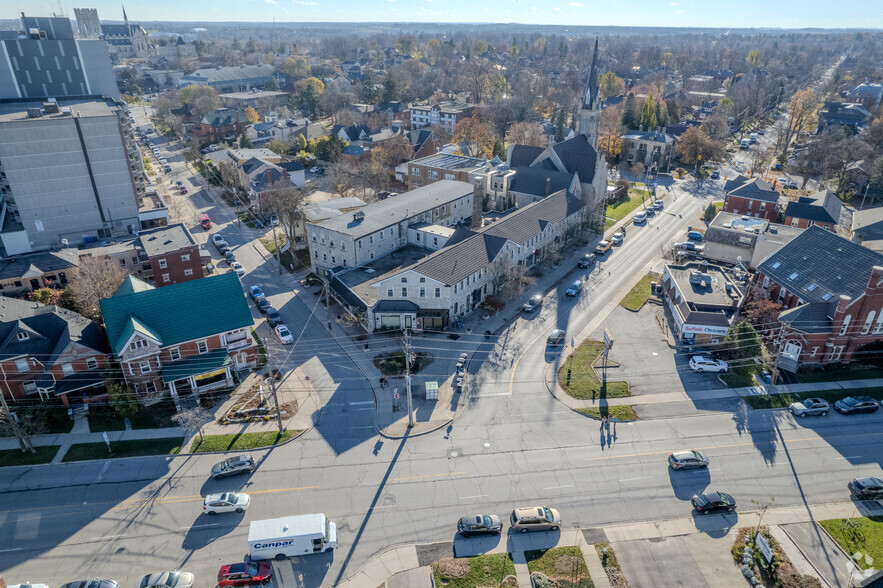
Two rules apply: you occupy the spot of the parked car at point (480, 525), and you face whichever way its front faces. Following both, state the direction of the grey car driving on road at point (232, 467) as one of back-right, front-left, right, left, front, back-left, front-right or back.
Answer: back

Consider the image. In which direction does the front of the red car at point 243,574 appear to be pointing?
to the viewer's right

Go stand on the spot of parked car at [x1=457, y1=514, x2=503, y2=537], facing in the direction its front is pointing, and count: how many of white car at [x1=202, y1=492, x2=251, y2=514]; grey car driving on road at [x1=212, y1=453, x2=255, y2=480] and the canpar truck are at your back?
3

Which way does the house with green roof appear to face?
toward the camera

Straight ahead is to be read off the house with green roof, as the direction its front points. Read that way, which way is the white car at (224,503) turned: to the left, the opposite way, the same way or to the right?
to the left

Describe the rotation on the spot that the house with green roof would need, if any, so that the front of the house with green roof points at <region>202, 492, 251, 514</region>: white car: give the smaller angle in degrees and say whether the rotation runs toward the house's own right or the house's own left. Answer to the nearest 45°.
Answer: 0° — it already faces it

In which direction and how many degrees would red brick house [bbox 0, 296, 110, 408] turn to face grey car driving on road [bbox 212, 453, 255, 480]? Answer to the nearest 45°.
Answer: approximately 45° to its left

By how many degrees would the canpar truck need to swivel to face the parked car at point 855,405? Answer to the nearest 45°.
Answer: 0° — it already faces it

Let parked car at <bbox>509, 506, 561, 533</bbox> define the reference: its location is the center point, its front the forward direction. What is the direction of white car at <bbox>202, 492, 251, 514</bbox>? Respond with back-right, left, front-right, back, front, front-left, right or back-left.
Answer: back

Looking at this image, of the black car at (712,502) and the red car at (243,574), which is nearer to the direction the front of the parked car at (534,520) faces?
the black car

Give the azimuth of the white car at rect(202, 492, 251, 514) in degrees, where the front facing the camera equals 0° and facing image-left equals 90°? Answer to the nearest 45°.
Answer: approximately 270°

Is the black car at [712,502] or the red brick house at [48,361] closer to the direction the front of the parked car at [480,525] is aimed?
the black car

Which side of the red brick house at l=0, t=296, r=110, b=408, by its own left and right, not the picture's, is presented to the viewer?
front

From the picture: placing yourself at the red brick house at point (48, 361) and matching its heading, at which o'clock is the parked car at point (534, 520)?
The parked car is roughly at 11 o'clock from the red brick house.

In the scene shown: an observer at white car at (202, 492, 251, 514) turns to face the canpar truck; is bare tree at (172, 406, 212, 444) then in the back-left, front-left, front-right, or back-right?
back-left

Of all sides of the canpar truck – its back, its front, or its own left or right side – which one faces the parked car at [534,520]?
front

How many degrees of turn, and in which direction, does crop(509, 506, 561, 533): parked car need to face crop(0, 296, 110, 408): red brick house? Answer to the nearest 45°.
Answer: approximately 180°

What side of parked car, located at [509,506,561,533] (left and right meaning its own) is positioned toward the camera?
right

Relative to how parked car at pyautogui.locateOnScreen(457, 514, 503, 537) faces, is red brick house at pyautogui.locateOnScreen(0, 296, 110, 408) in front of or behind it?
behind
